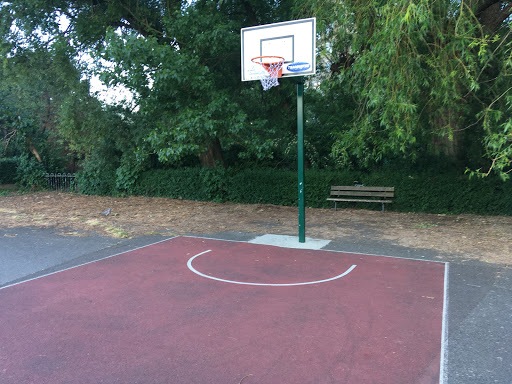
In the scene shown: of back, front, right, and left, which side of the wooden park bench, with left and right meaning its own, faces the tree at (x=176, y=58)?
right

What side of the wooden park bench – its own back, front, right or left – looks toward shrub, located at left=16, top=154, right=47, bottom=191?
right

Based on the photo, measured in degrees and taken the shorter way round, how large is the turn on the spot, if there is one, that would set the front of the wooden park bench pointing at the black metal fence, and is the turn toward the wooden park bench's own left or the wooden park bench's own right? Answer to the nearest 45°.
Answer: approximately 90° to the wooden park bench's own right

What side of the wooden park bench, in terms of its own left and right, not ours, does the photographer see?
front
